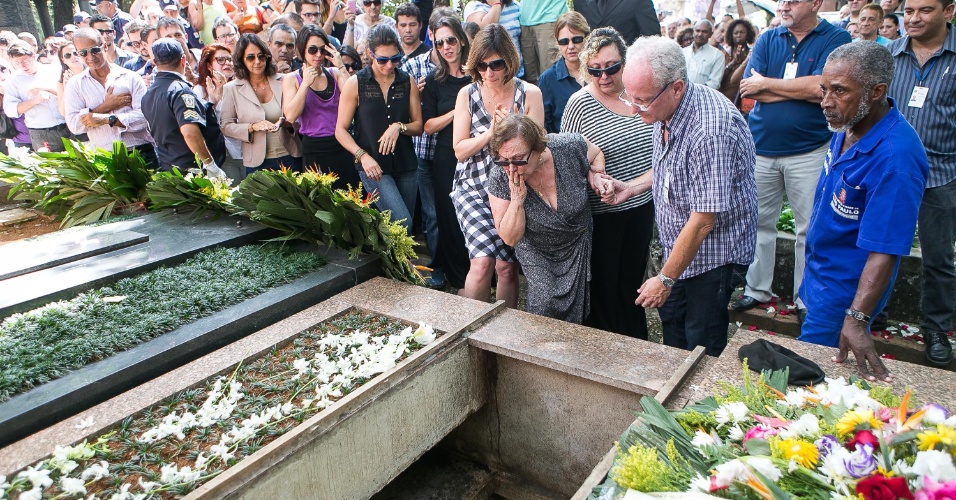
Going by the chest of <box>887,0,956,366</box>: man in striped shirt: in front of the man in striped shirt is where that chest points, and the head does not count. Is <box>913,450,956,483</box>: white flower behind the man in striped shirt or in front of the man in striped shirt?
in front

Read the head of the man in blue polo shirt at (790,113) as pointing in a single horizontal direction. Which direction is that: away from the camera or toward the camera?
toward the camera

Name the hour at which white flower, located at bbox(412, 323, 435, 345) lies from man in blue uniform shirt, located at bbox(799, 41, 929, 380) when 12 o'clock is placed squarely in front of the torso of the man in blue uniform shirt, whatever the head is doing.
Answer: The white flower is roughly at 1 o'clock from the man in blue uniform shirt.

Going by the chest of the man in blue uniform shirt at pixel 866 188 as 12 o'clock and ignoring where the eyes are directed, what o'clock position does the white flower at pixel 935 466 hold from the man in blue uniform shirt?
The white flower is roughly at 10 o'clock from the man in blue uniform shirt.

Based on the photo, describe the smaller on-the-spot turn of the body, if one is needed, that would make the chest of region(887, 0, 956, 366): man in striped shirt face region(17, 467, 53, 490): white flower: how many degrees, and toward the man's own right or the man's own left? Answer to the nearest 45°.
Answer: approximately 45° to the man's own right

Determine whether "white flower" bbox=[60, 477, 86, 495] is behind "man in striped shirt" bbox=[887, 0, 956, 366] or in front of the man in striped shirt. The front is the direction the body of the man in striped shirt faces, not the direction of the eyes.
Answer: in front

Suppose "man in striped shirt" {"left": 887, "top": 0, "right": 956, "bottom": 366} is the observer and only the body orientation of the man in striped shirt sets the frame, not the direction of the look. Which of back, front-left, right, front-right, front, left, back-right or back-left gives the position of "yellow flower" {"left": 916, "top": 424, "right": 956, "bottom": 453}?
front

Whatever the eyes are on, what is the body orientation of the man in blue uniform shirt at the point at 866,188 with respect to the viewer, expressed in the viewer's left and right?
facing the viewer and to the left of the viewer

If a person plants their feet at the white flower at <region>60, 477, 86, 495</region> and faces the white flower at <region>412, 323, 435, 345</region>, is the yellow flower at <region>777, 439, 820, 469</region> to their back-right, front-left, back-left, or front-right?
front-right

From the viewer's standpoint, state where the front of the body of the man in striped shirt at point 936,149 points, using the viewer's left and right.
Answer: facing the viewer

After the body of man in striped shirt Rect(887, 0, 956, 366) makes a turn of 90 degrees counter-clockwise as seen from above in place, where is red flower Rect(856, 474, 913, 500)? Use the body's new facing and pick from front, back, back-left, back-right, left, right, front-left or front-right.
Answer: right

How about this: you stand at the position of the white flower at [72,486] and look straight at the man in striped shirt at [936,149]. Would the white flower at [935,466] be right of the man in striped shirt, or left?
right

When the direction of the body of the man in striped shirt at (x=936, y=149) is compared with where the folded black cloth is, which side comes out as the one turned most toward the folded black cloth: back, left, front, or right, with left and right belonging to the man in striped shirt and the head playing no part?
front

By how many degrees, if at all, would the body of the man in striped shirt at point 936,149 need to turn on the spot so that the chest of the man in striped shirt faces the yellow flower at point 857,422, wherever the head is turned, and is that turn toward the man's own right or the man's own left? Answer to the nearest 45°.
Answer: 0° — they already face it

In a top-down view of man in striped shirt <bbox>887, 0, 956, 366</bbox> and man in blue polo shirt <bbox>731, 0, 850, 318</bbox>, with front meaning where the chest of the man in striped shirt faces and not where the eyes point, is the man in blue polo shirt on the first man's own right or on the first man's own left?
on the first man's own right

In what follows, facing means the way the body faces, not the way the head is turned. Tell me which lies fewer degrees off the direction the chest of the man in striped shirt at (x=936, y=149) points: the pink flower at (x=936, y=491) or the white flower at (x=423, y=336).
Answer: the pink flower
